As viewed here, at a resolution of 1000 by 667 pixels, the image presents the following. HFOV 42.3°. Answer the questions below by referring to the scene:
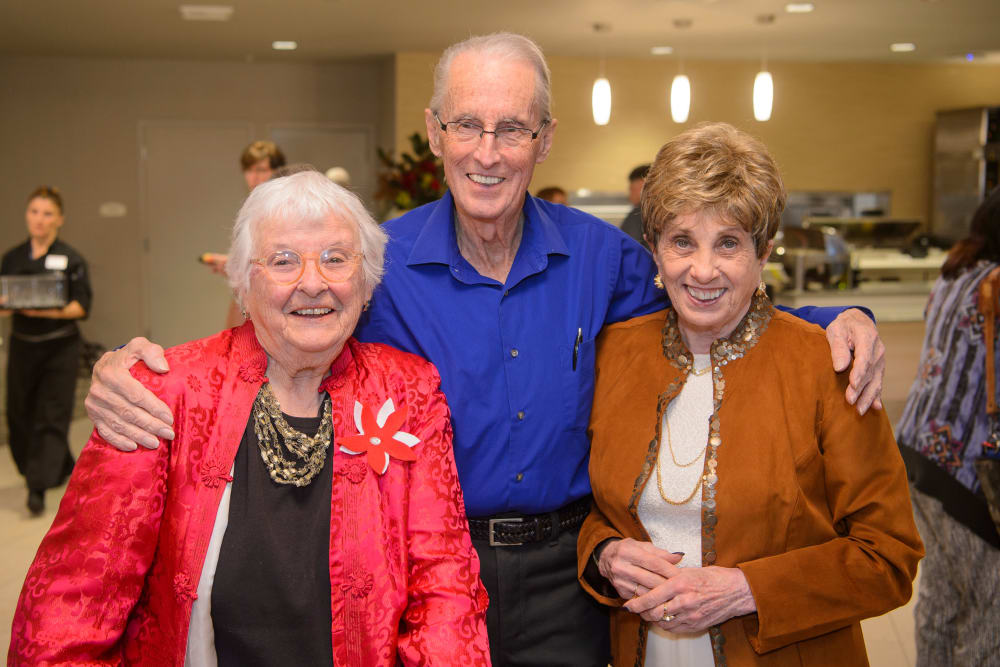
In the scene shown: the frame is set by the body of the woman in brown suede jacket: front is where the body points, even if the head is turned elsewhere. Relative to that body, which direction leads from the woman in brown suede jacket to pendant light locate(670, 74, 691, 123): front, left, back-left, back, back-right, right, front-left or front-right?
back-right

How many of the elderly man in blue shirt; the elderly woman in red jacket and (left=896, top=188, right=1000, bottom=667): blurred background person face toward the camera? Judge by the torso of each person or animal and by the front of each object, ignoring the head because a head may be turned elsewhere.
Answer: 2

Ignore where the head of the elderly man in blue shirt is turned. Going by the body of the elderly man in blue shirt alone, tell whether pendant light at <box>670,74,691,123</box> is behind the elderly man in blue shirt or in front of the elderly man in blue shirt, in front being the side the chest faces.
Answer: behind

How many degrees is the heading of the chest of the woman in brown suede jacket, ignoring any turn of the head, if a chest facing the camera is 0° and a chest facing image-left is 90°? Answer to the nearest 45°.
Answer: approximately 45°

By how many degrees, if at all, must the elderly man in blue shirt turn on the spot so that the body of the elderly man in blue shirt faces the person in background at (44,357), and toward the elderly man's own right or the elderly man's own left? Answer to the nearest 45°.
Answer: approximately 135° to the elderly man's own right

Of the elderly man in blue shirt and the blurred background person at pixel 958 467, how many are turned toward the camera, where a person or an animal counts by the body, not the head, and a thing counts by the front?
1

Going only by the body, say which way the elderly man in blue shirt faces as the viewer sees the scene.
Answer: toward the camera

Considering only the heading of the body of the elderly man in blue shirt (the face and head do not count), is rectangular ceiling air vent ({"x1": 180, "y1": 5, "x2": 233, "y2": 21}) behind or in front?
behind

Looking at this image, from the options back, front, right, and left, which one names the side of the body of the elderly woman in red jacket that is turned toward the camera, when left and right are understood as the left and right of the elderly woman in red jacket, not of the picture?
front

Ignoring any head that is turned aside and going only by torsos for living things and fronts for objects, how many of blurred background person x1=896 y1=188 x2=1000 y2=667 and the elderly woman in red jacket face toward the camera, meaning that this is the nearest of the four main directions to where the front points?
1
